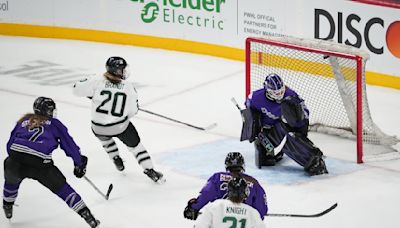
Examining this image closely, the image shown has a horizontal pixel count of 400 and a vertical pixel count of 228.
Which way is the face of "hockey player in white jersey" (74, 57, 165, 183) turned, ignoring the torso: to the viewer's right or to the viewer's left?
to the viewer's right

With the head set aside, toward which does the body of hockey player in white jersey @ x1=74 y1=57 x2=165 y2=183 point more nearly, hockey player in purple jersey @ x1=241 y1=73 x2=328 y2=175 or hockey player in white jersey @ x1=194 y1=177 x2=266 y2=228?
the hockey player in purple jersey

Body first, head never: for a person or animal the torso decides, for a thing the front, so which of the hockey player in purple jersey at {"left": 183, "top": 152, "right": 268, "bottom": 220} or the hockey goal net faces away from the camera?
the hockey player in purple jersey

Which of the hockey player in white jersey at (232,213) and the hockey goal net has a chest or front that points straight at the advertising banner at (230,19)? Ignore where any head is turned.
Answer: the hockey player in white jersey

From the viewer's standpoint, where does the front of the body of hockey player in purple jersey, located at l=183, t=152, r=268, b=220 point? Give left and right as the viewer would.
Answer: facing away from the viewer

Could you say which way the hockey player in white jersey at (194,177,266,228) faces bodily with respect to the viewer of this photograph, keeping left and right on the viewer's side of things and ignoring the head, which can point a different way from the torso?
facing away from the viewer

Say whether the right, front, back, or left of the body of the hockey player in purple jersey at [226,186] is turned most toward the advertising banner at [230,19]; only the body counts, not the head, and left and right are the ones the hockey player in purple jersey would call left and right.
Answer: front

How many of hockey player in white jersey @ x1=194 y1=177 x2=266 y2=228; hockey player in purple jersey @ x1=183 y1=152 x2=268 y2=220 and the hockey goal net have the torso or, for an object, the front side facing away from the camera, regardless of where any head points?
2

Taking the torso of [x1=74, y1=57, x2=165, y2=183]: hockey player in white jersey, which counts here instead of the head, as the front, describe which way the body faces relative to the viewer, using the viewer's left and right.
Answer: facing away from the viewer and to the right of the viewer

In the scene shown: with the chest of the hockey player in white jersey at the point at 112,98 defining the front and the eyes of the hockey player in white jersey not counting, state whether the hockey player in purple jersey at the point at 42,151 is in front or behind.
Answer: behind

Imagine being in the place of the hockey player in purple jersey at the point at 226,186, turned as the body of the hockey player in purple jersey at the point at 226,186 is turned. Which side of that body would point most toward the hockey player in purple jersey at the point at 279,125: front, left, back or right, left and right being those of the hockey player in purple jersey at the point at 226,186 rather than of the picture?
front

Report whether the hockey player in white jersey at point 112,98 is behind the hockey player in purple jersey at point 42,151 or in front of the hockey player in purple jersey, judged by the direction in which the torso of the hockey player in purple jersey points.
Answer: in front

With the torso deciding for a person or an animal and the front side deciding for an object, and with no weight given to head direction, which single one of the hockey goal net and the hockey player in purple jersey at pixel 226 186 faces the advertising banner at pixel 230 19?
the hockey player in purple jersey

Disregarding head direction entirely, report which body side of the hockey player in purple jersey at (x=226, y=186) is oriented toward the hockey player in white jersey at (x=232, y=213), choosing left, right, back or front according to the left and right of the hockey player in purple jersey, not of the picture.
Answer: back
